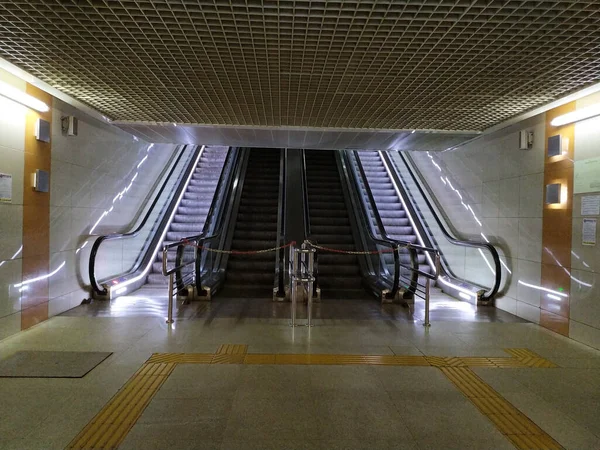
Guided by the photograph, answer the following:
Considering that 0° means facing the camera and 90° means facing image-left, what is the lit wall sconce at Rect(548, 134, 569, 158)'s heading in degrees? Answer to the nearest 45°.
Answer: approximately 45°

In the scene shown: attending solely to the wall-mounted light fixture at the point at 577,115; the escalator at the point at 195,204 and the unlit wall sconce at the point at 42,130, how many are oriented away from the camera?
0

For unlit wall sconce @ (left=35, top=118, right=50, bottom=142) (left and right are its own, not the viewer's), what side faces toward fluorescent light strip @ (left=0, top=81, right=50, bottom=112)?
right

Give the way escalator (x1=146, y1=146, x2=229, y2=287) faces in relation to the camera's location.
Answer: facing the viewer

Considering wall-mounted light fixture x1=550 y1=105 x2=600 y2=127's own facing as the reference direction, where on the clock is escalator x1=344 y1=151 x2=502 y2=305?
The escalator is roughly at 3 o'clock from the wall-mounted light fixture.

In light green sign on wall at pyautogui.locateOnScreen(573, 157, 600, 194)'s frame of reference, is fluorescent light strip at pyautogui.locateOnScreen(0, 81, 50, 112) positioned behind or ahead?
ahead

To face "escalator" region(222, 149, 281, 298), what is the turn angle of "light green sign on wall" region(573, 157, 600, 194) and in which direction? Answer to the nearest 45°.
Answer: approximately 45° to its right

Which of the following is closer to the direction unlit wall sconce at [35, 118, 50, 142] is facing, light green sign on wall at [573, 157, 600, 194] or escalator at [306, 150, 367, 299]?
the light green sign on wall

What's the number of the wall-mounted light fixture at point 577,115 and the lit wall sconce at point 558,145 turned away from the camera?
0

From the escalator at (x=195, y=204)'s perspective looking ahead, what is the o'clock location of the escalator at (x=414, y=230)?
the escalator at (x=414, y=230) is roughly at 10 o'clock from the escalator at (x=195, y=204).

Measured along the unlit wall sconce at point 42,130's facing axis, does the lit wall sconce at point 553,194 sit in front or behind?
in front

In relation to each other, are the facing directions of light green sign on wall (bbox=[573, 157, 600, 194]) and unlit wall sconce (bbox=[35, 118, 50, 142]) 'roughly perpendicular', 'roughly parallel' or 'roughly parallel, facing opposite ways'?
roughly parallel, facing opposite ways

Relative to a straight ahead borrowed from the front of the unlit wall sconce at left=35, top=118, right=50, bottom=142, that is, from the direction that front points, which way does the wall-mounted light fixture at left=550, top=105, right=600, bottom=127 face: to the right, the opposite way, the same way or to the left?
the opposite way

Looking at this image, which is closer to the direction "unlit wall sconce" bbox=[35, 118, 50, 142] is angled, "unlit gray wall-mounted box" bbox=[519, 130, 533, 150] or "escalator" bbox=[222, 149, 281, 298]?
the unlit gray wall-mounted box

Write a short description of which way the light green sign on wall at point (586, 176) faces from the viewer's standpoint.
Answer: facing the viewer and to the left of the viewer
